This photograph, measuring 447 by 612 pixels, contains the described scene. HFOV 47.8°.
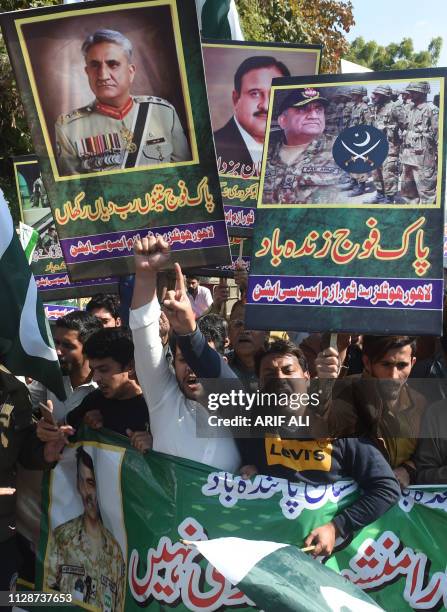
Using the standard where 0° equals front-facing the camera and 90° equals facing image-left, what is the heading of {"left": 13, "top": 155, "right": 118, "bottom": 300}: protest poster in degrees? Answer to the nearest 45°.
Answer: approximately 0°

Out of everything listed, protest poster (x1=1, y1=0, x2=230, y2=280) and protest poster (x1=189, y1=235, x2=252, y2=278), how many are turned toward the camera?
2

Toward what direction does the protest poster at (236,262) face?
toward the camera

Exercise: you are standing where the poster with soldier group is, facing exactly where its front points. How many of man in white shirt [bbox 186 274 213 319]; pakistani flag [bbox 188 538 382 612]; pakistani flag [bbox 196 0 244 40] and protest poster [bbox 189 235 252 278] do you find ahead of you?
1

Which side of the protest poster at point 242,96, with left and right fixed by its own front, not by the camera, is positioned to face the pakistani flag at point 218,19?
back

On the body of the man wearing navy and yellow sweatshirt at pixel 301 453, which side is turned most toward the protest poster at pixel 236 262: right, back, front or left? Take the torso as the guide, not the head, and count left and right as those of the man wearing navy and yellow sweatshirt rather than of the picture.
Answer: back

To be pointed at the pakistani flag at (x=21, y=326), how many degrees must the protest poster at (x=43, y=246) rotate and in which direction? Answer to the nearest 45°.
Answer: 0° — it already faces it

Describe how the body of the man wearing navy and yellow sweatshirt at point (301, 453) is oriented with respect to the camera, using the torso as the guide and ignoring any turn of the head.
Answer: toward the camera

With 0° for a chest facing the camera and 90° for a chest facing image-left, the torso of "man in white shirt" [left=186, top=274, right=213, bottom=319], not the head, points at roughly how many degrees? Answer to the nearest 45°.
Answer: approximately 45°

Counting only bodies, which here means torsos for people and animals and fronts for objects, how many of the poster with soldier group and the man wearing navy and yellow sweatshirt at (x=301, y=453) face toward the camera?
2

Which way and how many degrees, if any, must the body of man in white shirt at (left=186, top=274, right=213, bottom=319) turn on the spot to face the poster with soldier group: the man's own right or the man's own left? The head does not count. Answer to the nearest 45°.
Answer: approximately 45° to the man's own left
